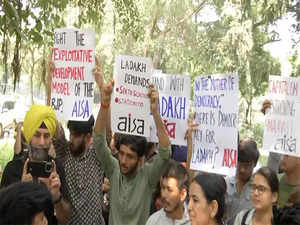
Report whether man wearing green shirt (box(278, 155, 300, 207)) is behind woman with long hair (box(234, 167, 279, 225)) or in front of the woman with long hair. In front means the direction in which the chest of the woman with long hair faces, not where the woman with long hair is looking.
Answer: behind

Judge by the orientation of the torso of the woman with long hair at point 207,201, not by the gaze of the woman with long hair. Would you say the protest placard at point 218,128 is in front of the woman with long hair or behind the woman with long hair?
behind

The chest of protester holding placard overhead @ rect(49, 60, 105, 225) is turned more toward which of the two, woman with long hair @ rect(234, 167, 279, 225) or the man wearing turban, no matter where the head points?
the man wearing turban

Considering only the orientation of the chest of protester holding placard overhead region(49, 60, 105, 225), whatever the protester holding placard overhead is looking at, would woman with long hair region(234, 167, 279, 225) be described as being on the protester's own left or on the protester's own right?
on the protester's own left

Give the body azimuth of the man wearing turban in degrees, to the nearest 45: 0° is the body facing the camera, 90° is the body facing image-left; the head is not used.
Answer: approximately 0°

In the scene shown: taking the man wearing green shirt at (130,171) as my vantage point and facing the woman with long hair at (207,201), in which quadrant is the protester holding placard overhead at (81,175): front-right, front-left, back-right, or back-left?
back-right

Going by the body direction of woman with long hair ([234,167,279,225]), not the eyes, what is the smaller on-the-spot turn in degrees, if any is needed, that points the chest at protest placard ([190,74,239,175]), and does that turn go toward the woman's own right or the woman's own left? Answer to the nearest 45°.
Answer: approximately 90° to the woman's own right

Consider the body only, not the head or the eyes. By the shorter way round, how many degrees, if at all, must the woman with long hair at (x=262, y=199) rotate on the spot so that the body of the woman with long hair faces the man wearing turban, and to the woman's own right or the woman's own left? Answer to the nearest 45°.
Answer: approximately 45° to the woman's own right

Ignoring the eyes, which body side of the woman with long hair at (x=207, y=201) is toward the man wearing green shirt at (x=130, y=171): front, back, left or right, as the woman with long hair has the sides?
right

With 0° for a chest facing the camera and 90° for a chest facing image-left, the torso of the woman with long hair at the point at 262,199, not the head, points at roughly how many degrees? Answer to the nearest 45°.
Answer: approximately 45°
